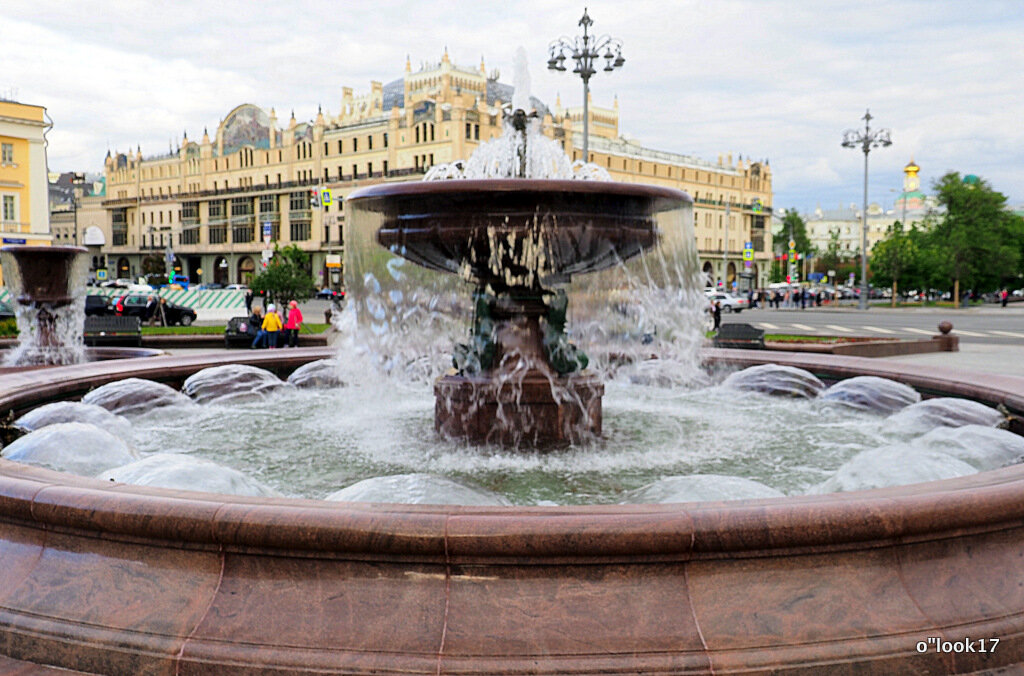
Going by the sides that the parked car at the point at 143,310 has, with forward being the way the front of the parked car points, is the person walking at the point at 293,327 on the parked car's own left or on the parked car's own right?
on the parked car's own right

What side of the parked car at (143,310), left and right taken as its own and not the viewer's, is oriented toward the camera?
right

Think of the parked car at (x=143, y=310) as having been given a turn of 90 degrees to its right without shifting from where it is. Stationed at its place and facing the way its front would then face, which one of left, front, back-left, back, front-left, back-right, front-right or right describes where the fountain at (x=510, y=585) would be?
front
